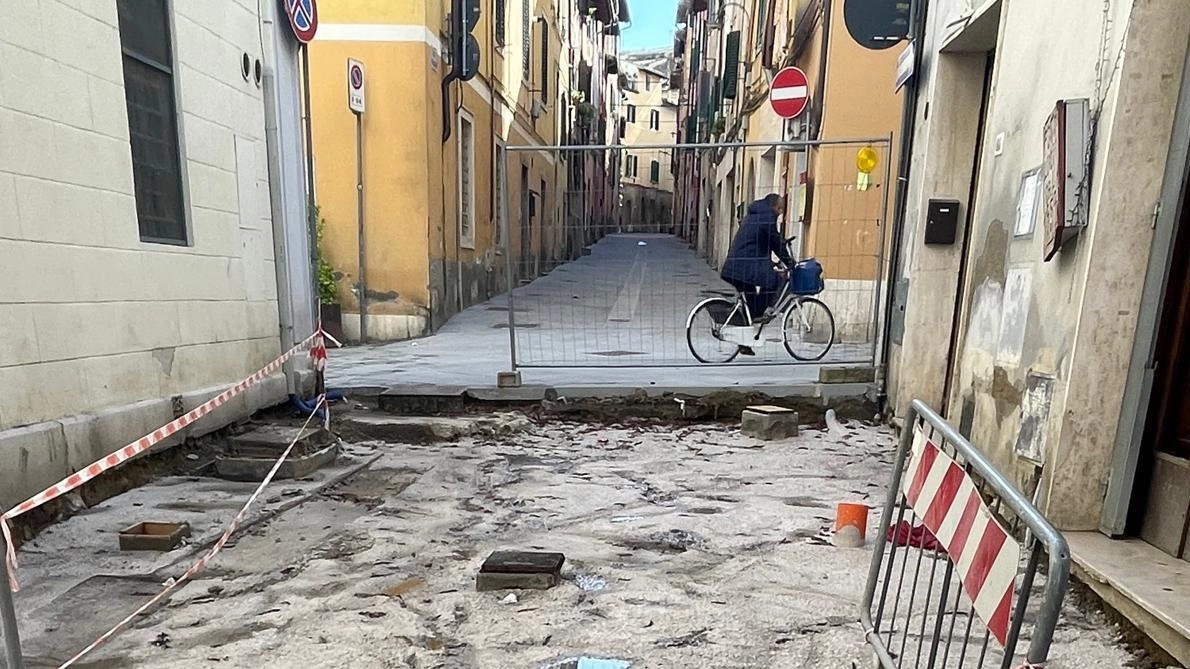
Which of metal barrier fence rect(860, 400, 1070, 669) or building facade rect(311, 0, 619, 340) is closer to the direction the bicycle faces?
the metal barrier fence

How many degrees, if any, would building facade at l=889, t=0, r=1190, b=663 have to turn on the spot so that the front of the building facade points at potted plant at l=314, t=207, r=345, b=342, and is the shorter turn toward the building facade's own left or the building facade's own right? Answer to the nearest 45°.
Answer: approximately 45° to the building facade's own right

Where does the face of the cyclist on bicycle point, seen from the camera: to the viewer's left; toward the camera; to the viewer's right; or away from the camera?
to the viewer's right

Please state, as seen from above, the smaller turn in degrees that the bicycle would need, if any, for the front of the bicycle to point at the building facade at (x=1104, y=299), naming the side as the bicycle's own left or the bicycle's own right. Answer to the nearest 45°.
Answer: approximately 90° to the bicycle's own right

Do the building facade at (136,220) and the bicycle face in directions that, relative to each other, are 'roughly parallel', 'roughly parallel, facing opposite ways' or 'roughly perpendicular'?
roughly parallel

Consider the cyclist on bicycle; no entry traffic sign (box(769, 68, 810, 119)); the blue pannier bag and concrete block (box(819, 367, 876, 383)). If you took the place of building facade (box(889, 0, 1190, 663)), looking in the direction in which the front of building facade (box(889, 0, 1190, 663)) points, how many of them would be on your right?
4

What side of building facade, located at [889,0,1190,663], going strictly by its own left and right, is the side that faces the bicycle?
right

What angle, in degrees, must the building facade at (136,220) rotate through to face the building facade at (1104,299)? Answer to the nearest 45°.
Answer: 0° — it already faces it

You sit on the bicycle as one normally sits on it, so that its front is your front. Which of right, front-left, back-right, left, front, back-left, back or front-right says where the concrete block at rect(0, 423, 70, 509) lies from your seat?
back-right
